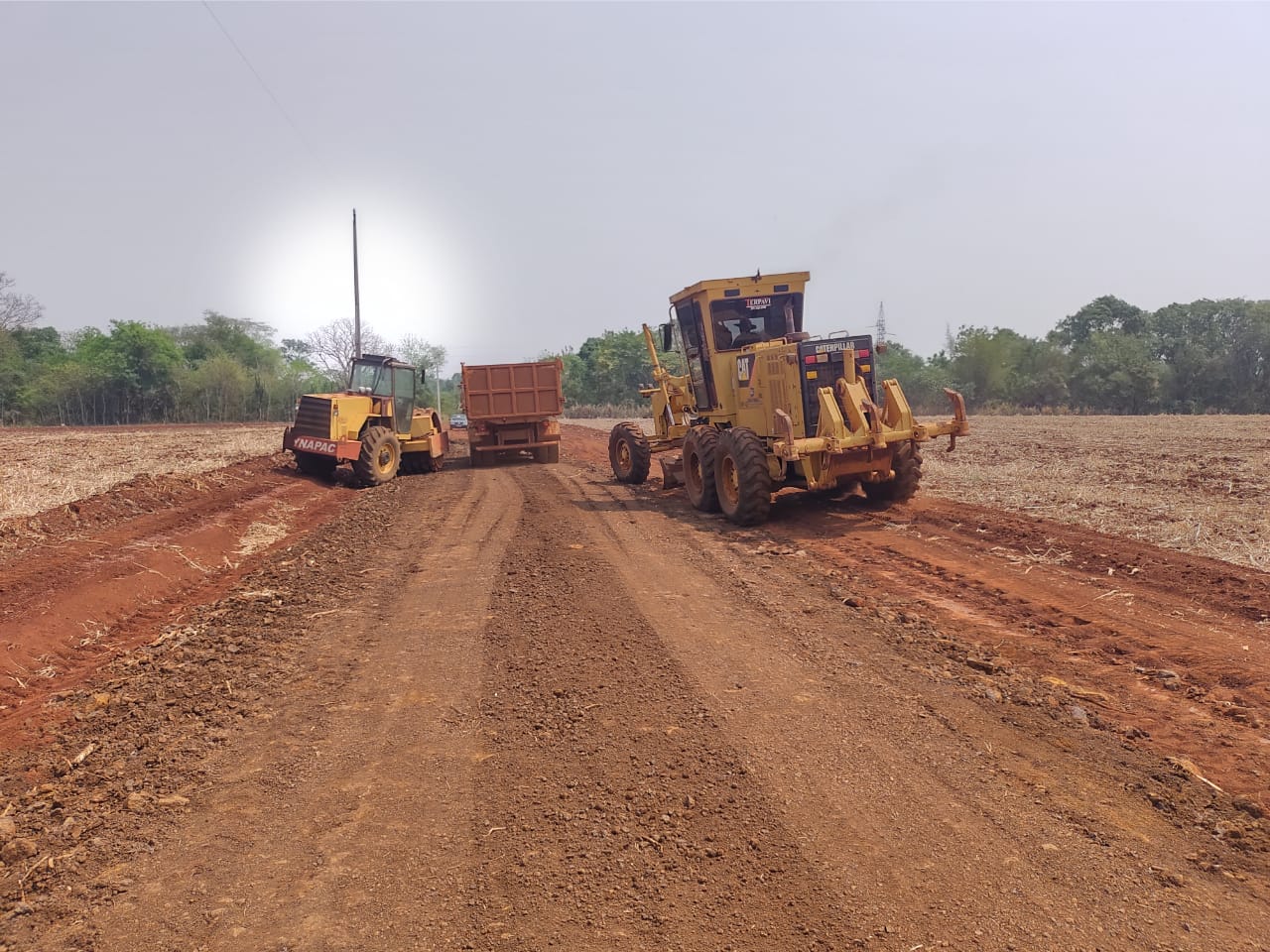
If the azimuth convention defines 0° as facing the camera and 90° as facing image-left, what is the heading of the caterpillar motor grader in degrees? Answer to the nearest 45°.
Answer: approximately 135°
